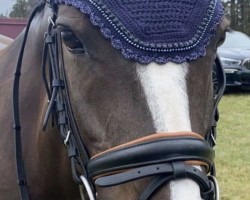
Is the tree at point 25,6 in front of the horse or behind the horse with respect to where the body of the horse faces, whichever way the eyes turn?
behind

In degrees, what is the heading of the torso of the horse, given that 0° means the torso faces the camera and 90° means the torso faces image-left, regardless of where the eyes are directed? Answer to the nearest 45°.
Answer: approximately 315°

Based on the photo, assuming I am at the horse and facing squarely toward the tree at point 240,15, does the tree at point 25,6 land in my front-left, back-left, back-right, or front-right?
front-left

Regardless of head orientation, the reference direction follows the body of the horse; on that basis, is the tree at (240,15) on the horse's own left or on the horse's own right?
on the horse's own left
